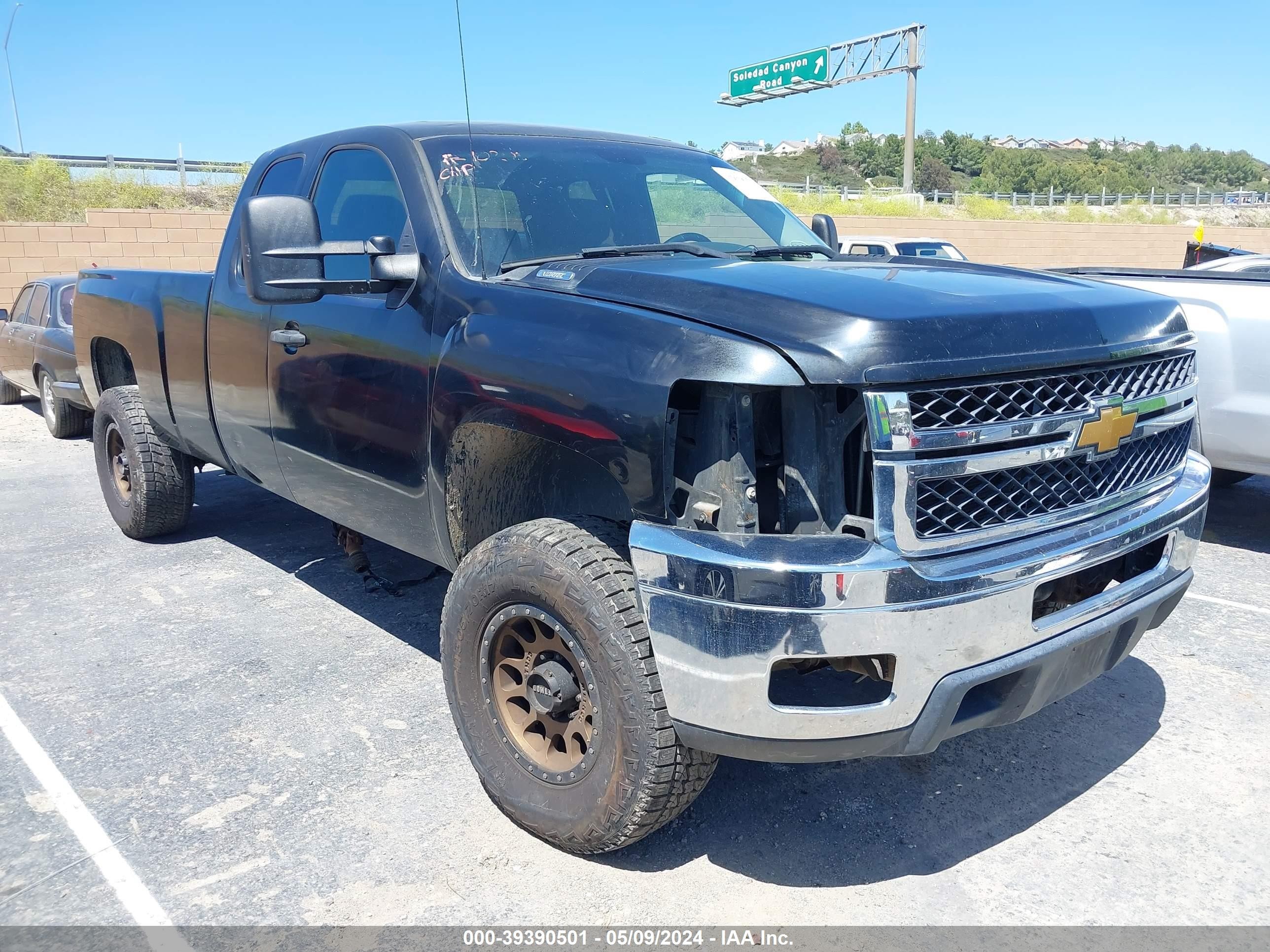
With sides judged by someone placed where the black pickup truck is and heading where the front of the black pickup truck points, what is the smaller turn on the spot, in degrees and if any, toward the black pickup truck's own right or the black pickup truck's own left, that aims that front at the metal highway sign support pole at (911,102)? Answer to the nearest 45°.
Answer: approximately 135° to the black pickup truck's own left

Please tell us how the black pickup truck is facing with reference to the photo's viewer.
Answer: facing the viewer and to the right of the viewer

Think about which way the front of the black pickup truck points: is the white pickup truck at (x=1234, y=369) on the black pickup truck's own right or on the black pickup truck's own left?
on the black pickup truck's own left

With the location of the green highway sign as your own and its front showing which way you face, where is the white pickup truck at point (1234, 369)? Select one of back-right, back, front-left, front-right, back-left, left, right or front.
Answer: front-left

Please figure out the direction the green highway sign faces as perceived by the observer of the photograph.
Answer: facing the viewer and to the left of the viewer

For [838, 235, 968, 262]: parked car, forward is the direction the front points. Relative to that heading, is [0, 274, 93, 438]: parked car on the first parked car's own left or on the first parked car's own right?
on the first parked car's own right

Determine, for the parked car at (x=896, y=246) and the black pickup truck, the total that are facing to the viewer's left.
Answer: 0

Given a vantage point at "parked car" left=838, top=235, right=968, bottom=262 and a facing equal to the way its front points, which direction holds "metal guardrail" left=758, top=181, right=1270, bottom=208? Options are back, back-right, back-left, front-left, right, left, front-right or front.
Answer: back-left

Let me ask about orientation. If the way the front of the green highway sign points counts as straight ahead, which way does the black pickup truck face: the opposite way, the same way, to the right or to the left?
to the left

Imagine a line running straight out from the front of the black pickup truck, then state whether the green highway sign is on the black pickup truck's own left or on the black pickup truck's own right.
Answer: on the black pickup truck's own left

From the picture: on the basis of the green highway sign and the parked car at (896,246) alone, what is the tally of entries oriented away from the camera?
0
